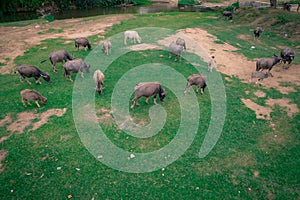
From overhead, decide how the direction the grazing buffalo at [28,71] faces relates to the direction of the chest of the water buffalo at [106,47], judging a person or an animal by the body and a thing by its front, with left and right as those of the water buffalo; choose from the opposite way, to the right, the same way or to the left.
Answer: to the left

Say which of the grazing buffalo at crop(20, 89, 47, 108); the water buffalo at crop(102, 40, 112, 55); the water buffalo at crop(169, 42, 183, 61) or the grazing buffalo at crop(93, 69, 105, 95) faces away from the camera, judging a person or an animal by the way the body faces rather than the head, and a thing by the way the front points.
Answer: the water buffalo at crop(102, 40, 112, 55)

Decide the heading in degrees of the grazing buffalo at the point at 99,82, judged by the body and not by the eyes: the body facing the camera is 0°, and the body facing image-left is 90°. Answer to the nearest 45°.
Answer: approximately 0°

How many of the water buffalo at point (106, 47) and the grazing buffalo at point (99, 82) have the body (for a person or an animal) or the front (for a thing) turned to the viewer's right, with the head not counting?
0

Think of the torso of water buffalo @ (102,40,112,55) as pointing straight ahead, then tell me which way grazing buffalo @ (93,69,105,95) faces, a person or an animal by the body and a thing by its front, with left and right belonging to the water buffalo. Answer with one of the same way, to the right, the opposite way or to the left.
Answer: the opposite way

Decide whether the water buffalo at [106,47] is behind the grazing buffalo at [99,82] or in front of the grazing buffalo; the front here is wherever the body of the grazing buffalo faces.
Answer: behind
